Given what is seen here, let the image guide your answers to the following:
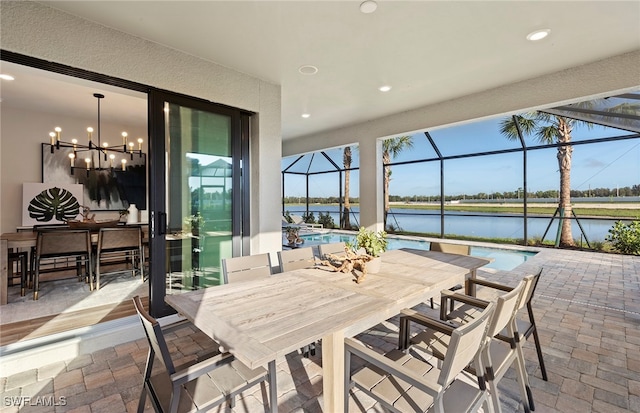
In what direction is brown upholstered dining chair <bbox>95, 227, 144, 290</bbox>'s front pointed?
away from the camera

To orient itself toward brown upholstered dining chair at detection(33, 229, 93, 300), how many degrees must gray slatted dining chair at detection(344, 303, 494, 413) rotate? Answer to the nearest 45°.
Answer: approximately 45° to its left

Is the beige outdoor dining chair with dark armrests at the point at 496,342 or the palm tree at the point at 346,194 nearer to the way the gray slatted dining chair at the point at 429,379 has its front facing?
the palm tree

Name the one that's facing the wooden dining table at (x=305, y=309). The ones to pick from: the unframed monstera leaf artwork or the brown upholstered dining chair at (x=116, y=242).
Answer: the unframed monstera leaf artwork

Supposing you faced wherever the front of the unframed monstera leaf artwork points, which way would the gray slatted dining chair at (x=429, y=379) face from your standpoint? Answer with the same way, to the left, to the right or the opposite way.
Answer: the opposite way

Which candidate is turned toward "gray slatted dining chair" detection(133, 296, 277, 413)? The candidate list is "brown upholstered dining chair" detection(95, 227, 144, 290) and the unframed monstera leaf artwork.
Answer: the unframed monstera leaf artwork

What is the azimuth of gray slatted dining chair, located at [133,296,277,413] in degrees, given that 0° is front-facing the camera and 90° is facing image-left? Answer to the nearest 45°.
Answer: approximately 225°

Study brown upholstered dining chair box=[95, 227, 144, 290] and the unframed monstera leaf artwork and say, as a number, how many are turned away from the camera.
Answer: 1

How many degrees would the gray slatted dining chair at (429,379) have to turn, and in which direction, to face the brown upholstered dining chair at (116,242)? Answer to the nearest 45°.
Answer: approximately 45° to its left

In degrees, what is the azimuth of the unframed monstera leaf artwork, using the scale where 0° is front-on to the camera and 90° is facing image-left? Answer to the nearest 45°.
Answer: approximately 0°
